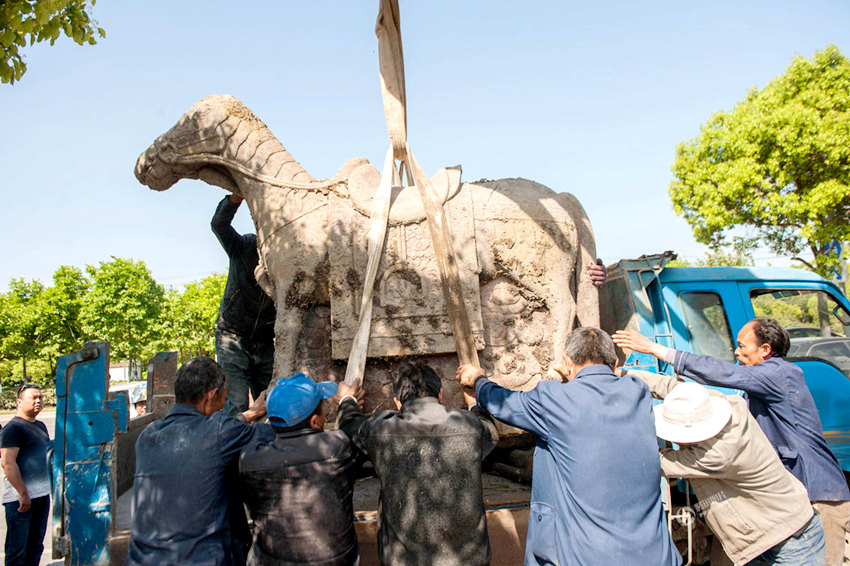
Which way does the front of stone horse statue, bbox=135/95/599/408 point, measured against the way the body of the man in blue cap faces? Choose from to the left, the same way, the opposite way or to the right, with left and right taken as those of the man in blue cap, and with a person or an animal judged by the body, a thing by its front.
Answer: to the left

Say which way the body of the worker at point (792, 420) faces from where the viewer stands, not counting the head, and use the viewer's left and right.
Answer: facing to the left of the viewer

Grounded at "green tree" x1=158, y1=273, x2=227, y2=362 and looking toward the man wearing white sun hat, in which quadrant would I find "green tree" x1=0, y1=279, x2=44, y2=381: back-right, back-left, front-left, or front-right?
back-right

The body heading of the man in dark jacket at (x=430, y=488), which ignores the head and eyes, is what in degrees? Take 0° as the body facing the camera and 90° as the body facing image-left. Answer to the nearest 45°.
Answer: approximately 180°

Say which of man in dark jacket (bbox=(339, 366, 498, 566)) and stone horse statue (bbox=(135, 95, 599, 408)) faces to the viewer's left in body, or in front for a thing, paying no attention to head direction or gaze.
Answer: the stone horse statue

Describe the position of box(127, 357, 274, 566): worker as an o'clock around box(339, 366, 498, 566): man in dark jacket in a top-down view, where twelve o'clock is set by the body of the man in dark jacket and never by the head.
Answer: The worker is roughly at 9 o'clock from the man in dark jacket.

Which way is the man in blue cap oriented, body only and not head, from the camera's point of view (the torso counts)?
away from the camera

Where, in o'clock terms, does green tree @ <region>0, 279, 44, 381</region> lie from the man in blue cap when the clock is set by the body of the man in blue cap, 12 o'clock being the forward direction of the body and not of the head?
The green tree is roughly at 11 o'clock from the man in blue cap.

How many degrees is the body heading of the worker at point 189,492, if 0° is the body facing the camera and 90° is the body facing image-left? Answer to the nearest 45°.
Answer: approximately 225°

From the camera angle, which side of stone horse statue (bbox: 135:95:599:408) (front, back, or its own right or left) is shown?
left
